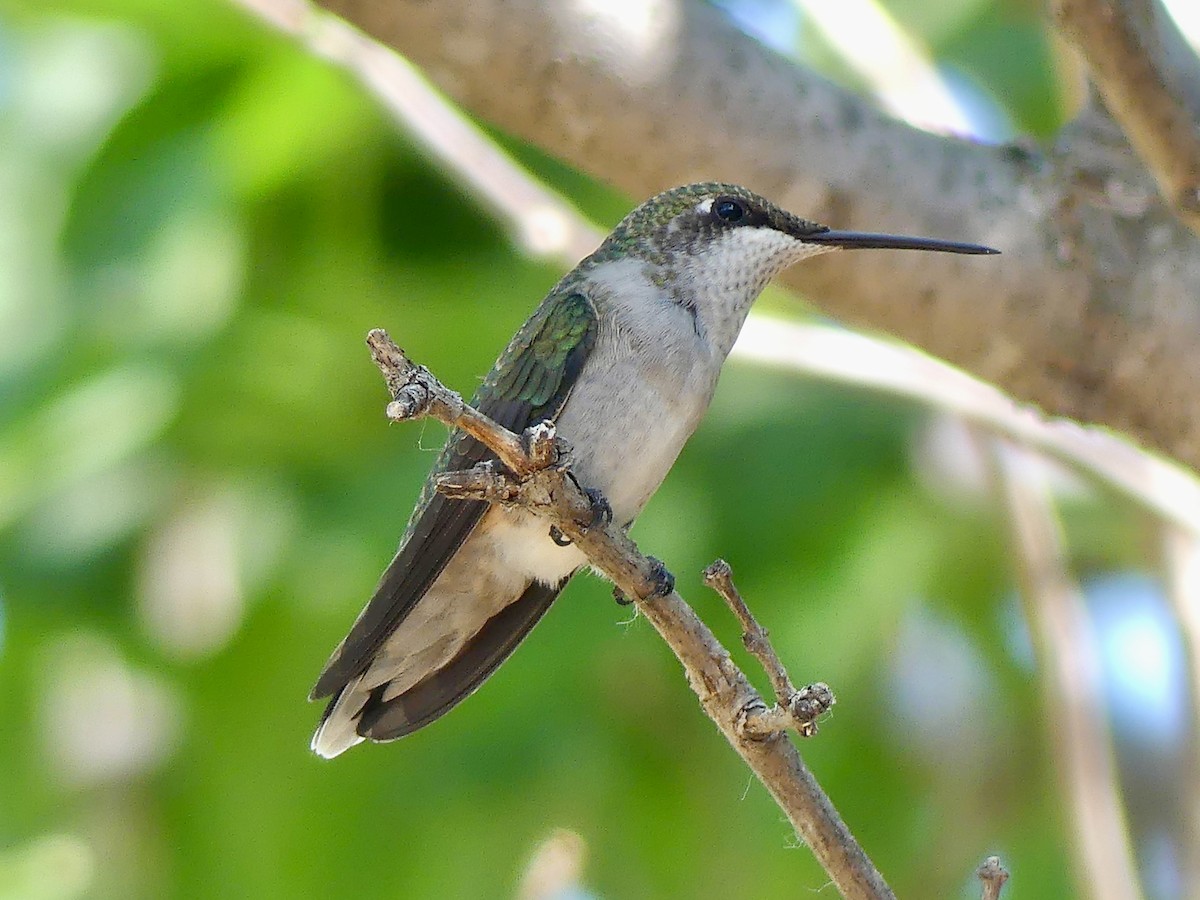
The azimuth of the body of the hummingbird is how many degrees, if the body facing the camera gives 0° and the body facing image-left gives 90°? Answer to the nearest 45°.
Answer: approximately 270°

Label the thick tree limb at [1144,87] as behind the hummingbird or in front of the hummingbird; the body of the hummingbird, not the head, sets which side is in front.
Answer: in front

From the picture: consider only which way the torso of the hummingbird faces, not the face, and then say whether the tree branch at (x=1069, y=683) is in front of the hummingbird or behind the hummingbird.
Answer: in front
